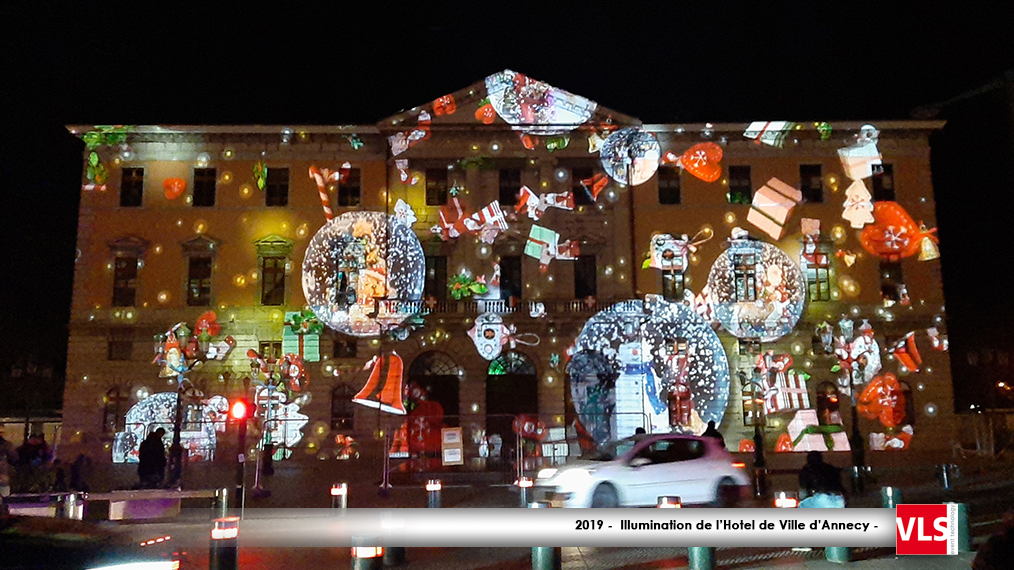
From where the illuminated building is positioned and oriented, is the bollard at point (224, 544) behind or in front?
in front

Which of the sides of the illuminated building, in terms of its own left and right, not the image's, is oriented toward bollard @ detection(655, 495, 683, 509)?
front

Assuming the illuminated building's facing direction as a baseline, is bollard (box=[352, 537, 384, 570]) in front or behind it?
in front

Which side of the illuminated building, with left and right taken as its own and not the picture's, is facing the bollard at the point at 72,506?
front

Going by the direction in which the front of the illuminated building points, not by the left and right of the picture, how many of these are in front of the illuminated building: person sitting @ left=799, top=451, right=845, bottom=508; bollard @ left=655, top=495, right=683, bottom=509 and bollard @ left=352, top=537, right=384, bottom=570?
3

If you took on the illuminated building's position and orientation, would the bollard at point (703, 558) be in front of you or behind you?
in front

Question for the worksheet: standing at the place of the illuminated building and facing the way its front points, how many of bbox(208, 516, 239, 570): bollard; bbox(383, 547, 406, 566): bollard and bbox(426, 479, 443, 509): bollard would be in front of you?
3

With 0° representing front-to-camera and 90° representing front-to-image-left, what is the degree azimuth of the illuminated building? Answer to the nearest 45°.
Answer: approximately 0°

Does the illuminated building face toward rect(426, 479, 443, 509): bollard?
yes

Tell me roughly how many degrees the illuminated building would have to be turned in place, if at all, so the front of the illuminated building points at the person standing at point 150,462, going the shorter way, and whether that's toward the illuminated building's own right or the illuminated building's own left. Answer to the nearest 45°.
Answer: approximately 45° to the illuminated building's own right
